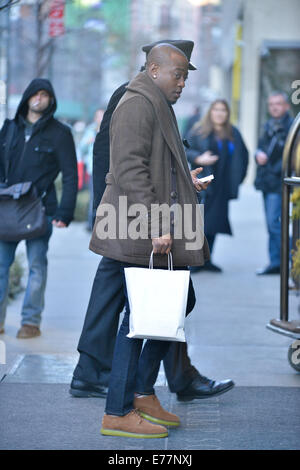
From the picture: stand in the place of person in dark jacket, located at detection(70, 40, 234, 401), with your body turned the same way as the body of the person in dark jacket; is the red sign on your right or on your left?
on your left

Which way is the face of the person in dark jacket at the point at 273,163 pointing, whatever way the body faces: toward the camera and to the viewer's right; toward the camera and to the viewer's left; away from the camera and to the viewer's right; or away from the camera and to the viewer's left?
toward the camera and to the viewer's left

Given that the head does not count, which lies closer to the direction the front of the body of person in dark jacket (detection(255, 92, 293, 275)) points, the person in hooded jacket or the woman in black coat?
the person in hooded jacket

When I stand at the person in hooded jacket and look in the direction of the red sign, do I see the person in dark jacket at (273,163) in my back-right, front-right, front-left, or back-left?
front-right

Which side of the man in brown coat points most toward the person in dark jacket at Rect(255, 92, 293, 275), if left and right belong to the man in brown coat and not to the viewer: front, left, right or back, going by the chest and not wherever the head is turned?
left

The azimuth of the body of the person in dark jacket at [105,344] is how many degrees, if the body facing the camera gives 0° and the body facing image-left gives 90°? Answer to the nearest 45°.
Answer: approximately 270°

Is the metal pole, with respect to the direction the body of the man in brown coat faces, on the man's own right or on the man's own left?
on the man's own left

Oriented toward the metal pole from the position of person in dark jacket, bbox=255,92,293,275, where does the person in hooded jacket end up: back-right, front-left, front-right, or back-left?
front-right

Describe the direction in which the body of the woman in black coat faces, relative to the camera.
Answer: toward the camera

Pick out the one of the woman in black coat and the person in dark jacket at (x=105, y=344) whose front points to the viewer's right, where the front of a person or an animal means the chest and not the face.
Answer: the person in dark jacket

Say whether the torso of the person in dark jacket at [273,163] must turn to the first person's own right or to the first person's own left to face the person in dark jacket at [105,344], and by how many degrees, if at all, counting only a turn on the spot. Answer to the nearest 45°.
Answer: approximately 45° to the first person's own left
